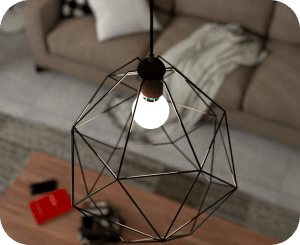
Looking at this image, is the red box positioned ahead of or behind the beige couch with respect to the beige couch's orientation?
ahead

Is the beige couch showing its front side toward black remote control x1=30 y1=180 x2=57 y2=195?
yes

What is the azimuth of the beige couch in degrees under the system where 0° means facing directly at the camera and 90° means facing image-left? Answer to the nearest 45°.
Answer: approximately 45°
